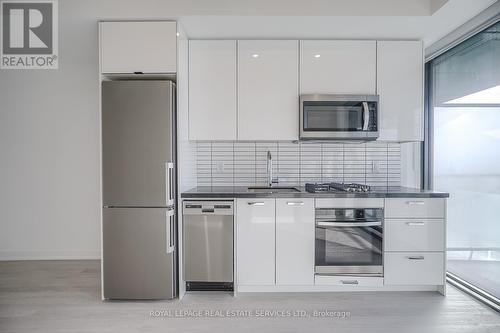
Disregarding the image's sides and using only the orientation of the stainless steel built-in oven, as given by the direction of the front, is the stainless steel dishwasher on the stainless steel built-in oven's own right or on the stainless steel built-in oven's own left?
on the stainless steel built-in oven's own right

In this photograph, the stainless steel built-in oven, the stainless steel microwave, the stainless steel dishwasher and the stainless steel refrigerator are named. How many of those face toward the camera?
4

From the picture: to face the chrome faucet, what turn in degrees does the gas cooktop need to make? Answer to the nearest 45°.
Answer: approximately 90° to its right

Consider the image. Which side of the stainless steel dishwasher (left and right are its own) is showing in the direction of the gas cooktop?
left

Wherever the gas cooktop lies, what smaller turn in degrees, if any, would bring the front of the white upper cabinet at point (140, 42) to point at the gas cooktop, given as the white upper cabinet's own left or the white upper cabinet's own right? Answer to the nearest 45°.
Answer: approximately 90° to the white upper cabinet's own left

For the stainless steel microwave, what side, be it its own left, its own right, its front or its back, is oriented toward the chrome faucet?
right

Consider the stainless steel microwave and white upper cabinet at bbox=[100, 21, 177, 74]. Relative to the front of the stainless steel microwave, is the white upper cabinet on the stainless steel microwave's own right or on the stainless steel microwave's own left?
on the stainless steel microwave's own right

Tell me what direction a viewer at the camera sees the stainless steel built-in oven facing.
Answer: facing the viewer

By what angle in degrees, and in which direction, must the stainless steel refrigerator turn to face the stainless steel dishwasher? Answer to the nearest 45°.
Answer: approximately 90° to its left

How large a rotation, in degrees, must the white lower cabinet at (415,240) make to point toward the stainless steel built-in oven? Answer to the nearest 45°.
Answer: approximately 45° to its right

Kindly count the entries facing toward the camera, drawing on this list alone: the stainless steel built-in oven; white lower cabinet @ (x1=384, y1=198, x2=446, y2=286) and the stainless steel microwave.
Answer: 3

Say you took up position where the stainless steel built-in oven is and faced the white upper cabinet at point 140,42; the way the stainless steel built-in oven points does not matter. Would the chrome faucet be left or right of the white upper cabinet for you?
right

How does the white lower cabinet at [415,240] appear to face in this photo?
toward the camera

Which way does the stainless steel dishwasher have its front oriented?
toward the camera

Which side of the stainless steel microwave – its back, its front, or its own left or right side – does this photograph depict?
front
